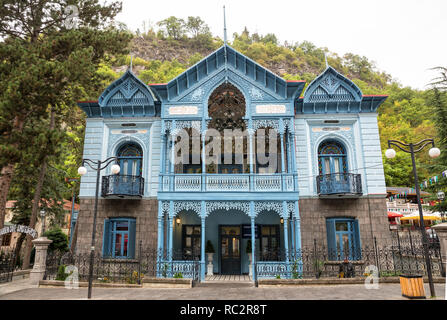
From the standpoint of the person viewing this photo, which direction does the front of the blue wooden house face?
facing the viewer

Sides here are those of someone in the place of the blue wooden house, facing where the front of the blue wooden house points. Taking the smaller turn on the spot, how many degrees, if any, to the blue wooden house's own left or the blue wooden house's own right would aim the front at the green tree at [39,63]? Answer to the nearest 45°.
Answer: approximately 90° to the blue wooden house's own right

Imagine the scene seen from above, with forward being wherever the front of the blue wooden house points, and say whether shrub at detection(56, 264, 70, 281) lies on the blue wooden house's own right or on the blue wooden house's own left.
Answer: on the blue wooden house's own right
